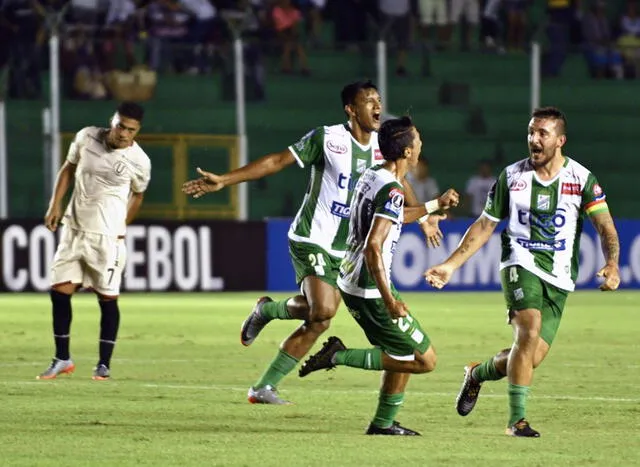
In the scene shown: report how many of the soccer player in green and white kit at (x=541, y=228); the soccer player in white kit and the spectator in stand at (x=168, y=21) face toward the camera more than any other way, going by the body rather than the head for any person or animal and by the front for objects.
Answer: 3

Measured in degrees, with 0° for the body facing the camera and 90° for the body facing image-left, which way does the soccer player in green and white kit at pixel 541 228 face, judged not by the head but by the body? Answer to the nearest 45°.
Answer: approximately 0°

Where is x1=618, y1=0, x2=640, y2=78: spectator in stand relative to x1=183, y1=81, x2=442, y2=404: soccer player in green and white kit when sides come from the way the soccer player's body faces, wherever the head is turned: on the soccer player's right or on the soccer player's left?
on the soccer player's left

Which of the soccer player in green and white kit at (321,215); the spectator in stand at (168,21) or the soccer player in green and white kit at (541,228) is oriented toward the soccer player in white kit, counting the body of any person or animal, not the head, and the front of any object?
the spectator in stand

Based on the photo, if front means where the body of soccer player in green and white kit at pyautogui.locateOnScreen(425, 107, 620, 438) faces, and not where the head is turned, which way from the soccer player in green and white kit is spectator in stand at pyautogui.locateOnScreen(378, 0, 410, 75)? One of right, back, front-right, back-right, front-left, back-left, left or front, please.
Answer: back

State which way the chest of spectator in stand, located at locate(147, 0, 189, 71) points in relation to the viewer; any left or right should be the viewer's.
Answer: facing the viewer

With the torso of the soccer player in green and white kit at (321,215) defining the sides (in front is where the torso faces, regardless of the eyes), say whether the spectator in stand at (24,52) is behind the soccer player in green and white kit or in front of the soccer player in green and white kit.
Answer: behind

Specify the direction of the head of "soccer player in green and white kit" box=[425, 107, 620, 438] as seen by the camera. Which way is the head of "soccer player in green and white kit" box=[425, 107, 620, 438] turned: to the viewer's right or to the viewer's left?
to the viewer's left

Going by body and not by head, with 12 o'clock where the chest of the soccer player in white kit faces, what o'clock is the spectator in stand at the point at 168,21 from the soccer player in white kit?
The spectator in stand is roughly at 6 o'clock from the soccer player in white kit.

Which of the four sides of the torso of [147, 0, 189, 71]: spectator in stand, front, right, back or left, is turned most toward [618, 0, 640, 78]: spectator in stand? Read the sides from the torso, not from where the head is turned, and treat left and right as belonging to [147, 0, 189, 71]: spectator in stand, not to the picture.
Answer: left

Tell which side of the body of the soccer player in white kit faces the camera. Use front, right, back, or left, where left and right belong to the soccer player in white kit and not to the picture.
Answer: front

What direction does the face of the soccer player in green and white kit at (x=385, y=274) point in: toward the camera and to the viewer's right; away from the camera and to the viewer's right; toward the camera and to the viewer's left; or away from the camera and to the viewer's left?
away from the camera and to the viewer's right

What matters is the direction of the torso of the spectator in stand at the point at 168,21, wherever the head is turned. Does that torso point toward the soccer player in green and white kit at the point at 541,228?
yes

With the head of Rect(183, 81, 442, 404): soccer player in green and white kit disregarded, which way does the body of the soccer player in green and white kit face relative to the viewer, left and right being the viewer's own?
facing the viewer and to the right of the viewer

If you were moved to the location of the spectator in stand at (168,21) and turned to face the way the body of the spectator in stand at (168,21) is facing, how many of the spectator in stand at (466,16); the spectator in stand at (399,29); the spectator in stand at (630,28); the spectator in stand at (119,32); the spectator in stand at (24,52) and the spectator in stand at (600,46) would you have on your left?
4
